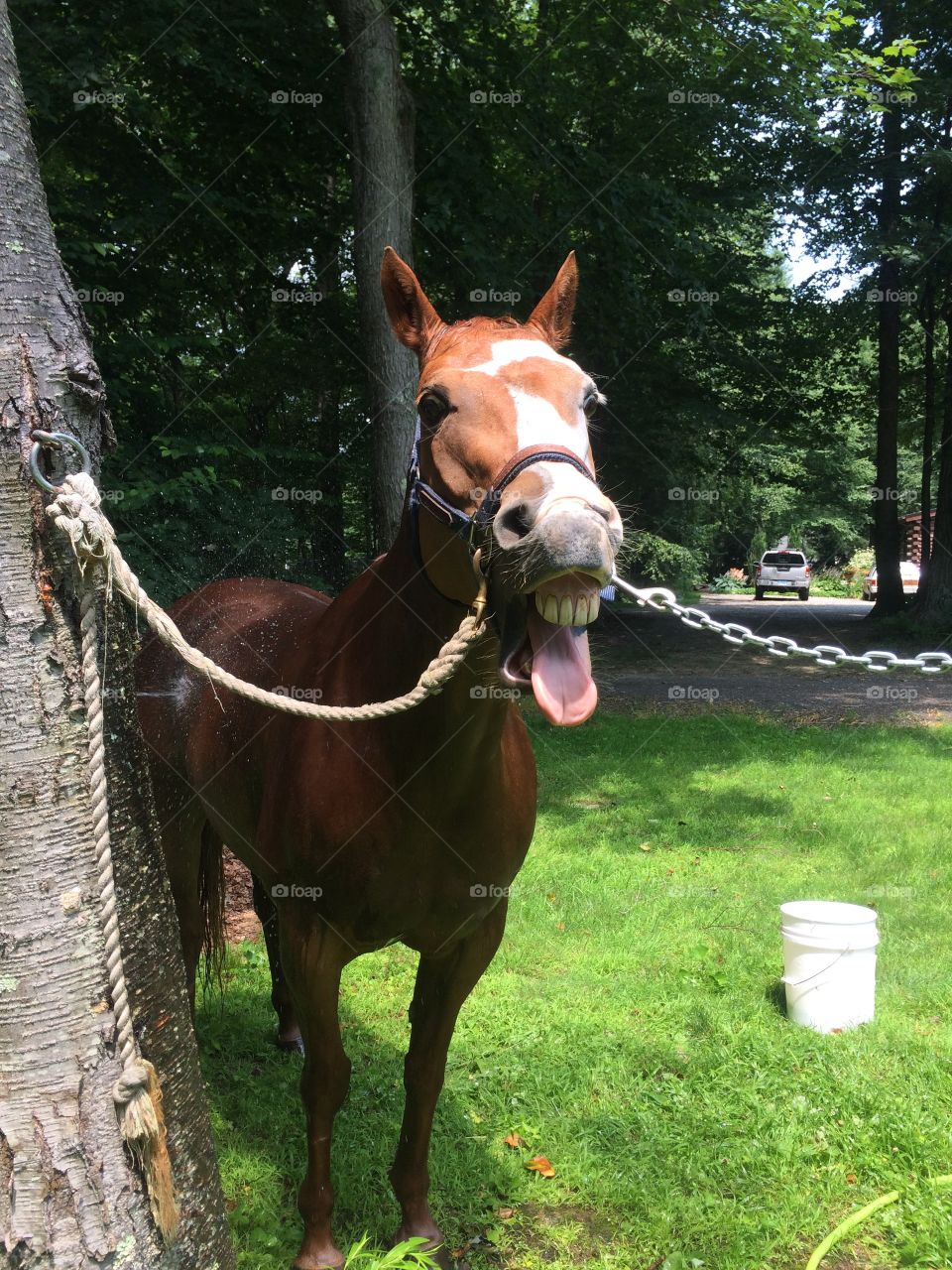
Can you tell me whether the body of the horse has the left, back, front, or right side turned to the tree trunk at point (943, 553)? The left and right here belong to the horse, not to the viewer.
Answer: left

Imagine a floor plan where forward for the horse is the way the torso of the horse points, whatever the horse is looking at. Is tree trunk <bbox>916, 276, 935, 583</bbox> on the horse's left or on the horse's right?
on the horse's left

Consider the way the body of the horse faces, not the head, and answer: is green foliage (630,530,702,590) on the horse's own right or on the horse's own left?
on the horse's own left

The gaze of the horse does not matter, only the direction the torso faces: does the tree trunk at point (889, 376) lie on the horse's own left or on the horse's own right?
on the horse's own left

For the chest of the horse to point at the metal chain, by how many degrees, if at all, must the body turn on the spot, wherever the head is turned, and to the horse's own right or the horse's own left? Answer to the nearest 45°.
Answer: approximately 45° to the horse's own left

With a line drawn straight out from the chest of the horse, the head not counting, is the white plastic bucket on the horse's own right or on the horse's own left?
on the horse's own left

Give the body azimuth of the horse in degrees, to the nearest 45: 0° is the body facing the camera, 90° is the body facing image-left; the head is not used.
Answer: approximately 315°

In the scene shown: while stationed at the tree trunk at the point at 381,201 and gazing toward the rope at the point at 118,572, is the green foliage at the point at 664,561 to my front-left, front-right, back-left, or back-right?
back-left

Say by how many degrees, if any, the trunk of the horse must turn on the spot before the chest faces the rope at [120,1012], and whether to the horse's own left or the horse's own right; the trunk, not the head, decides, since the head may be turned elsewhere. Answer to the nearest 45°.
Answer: approximately 90° to the horse's own right
